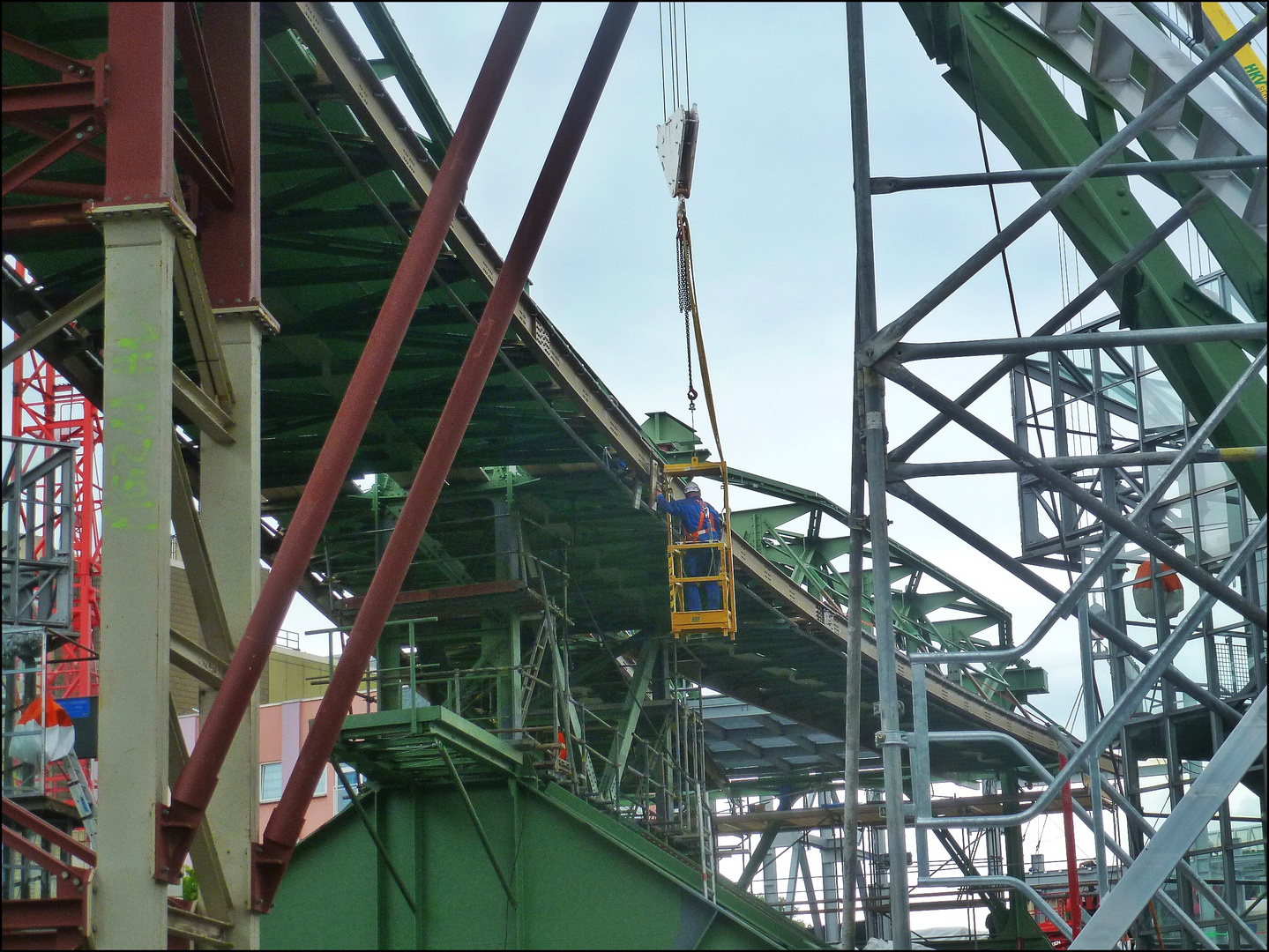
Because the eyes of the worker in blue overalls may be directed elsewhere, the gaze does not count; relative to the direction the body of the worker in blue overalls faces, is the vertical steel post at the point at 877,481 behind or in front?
behind

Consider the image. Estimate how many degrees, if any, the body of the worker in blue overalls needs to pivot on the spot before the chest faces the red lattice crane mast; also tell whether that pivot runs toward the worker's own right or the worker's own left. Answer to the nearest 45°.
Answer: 0° — they already face it

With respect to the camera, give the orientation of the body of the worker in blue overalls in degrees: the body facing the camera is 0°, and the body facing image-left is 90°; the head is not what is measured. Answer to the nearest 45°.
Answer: approximately 135°

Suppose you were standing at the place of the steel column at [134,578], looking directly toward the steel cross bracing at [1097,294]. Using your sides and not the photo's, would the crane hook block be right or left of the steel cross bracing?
left

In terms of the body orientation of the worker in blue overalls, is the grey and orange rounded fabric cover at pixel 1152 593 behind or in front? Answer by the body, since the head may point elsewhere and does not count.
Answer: behind

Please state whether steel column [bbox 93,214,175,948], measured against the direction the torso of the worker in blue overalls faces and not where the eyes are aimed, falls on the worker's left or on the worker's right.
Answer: on the worker's left
